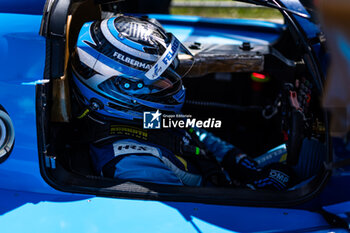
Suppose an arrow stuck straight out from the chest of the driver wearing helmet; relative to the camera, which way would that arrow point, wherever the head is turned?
to the viewer's right

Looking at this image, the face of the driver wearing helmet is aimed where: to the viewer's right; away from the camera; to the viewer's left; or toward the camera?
to the viewer's right
